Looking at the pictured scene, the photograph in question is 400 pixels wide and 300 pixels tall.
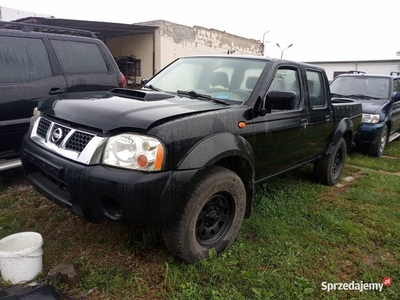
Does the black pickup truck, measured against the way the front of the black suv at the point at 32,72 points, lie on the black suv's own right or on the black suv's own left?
on the black suv's own left

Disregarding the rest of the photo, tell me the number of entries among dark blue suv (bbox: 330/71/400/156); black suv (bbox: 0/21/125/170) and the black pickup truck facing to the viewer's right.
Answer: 0

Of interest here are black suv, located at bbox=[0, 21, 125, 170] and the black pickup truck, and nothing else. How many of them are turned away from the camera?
0

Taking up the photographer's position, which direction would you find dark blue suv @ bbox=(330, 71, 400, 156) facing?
facing the viewer and to the left of the viewer

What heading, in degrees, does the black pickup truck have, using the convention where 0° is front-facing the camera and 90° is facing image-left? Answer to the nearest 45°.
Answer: approximately 45°

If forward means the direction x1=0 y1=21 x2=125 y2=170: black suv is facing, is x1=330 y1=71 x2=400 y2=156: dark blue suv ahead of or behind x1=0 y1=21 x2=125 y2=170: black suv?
behind

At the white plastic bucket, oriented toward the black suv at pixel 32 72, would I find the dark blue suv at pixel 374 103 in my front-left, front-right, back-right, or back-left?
front-right

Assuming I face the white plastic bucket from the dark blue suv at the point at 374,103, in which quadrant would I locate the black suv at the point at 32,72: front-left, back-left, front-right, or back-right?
front-right

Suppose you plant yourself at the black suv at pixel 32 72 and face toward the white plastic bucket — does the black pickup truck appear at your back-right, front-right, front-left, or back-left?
front-left

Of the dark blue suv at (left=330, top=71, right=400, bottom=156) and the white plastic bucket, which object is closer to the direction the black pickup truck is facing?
the white plastic bucket

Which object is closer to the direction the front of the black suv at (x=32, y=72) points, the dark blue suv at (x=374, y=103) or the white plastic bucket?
the white plastic bucket

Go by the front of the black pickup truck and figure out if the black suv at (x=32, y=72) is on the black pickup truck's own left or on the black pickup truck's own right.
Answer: on the black pickup truck's own right

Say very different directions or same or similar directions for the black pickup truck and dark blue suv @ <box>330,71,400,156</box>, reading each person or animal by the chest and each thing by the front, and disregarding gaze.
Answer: same or similar directions
